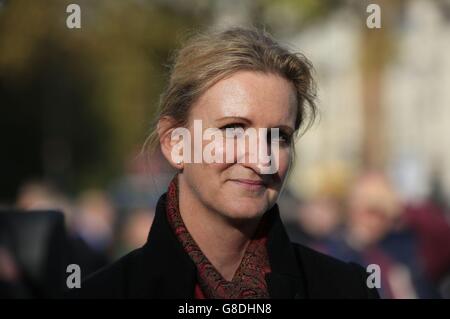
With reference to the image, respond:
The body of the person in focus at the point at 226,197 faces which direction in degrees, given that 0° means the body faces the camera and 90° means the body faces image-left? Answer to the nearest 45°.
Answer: approximately 315°

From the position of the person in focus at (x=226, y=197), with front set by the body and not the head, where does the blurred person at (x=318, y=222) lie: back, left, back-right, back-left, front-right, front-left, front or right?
back-left
